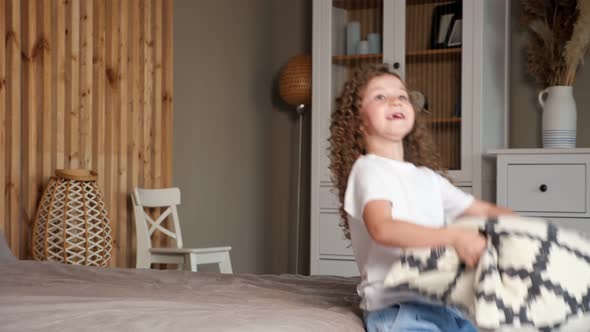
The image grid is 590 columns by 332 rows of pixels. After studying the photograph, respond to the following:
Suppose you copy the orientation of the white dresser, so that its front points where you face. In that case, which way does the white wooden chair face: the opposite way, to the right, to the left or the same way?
to the left

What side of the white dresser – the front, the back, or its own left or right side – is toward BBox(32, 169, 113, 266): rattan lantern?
right

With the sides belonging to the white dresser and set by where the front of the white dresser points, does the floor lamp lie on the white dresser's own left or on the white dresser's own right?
on the white dresser's own right

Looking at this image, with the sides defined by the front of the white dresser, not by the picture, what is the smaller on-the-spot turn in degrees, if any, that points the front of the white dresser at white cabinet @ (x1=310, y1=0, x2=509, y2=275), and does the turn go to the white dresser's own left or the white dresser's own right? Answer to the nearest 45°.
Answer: approximately 135° to the white dresser's own right
